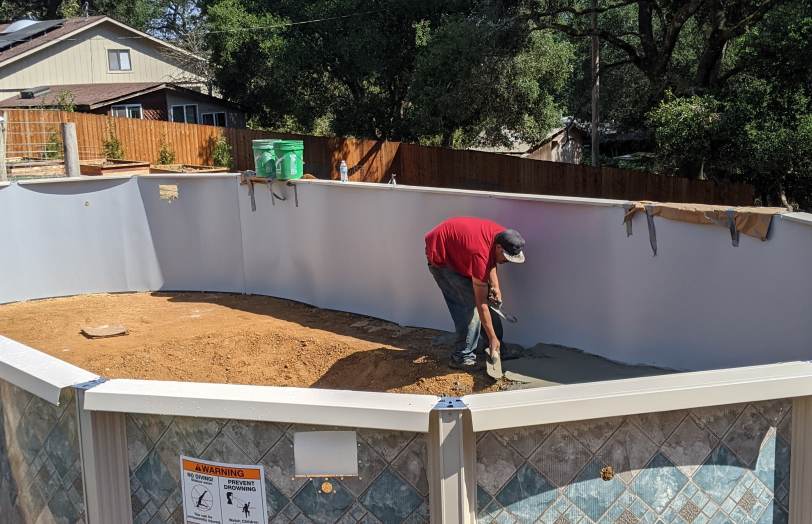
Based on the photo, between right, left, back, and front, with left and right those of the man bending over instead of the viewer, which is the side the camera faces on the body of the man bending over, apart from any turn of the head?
right

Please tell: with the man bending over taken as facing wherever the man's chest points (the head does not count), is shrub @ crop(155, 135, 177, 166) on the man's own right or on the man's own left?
on the man's own left

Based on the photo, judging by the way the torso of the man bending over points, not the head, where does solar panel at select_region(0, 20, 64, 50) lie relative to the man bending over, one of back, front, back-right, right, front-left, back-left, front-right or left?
back-left

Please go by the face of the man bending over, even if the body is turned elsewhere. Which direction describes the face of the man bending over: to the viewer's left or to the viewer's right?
to the viewer's right

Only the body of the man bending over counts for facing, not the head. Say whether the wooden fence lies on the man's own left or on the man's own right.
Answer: on the man's own left

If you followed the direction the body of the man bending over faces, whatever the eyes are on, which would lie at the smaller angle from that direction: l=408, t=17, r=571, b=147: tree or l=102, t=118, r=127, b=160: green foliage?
the tree

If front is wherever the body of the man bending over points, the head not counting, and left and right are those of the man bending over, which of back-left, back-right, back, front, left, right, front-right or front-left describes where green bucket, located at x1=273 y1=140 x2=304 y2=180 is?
back-left

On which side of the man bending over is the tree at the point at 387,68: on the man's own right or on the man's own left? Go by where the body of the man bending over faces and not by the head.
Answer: on the man's own left

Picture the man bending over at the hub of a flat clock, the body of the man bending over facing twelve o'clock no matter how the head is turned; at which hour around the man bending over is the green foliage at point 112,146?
The green foliage is roughly at 8 o'clock from the man bending over.

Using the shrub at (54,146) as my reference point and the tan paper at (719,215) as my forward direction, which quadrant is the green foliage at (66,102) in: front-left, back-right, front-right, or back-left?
back-left

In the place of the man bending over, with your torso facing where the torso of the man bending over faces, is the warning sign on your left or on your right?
on your right

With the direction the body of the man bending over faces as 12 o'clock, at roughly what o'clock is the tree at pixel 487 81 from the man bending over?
The tree is roughly at 9 o'clock from the man bending over.

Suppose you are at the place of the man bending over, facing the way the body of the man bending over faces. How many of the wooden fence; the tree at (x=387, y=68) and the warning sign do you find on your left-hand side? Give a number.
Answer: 2

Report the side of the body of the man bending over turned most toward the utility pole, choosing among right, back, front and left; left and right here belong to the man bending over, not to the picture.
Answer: left
